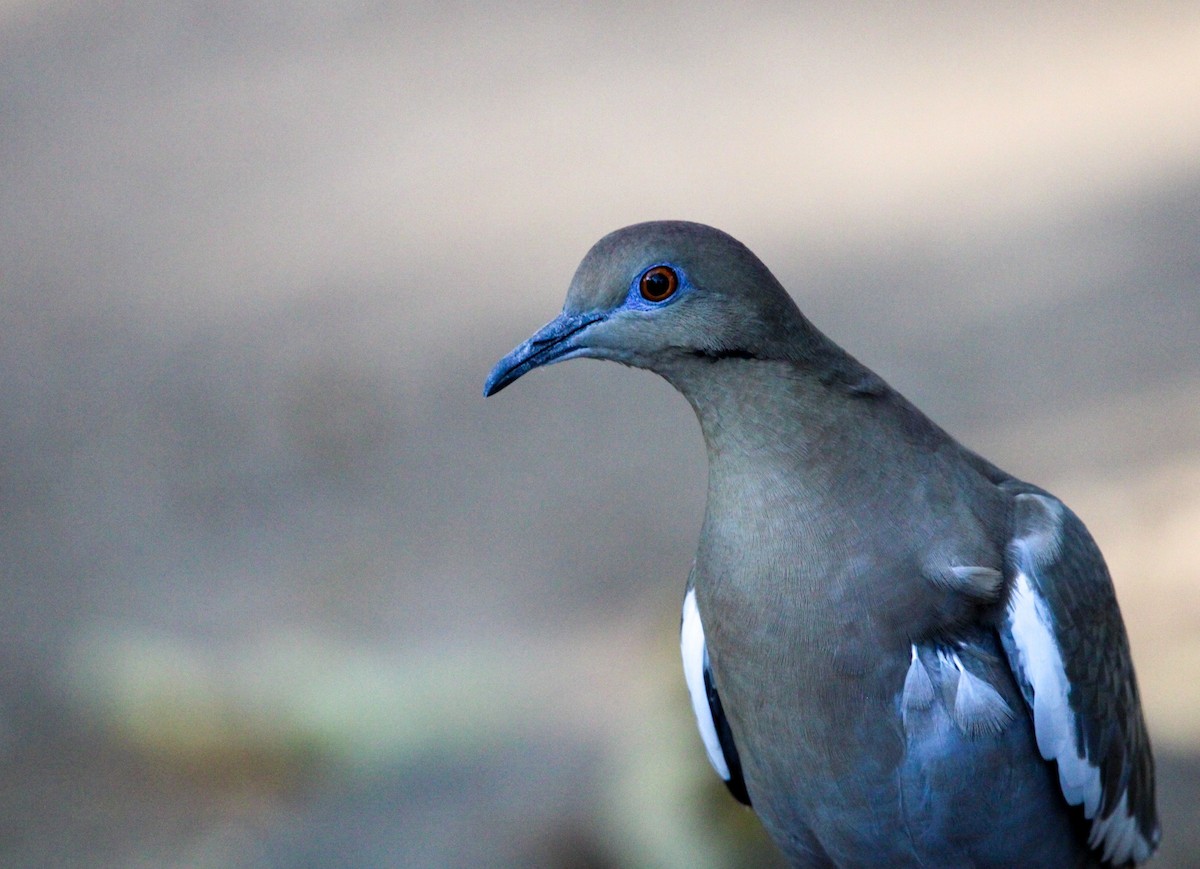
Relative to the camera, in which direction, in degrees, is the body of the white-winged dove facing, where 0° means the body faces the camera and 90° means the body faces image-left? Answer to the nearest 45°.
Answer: approximately 45°
